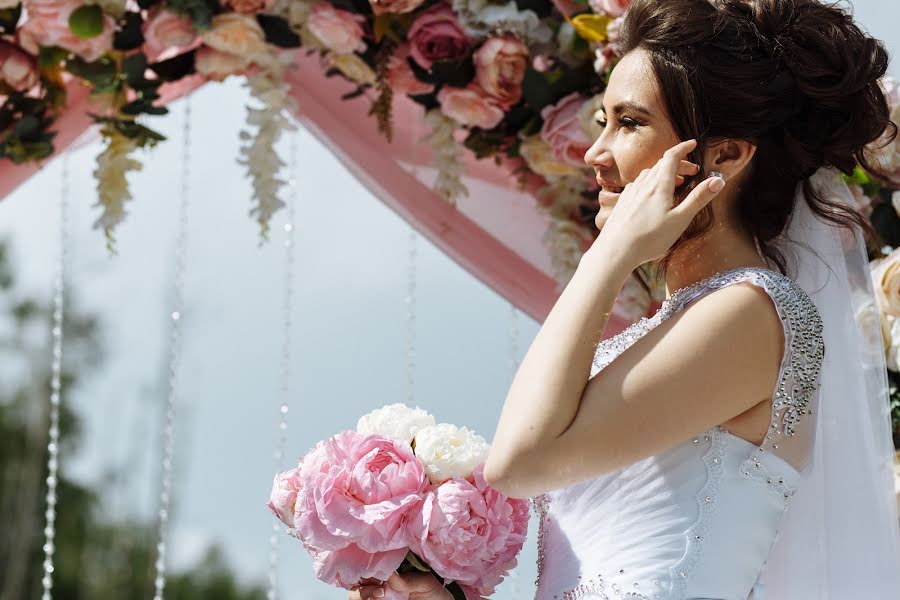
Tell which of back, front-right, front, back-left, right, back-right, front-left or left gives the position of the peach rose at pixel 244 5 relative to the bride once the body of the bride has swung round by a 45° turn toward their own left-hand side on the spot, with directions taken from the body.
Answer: right

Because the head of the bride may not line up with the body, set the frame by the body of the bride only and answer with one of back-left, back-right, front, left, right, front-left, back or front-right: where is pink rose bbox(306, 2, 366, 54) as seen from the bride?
front-right

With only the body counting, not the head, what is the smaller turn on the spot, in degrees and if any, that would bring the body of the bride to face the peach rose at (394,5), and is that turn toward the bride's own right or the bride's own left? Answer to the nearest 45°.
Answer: approximately 45° to the bride's own right

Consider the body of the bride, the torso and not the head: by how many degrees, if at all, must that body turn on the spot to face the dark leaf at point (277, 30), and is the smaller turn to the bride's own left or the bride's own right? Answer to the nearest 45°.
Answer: approximately 45° to the bride's own right

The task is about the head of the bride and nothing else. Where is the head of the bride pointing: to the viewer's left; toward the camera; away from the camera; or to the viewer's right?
to the viewer's left

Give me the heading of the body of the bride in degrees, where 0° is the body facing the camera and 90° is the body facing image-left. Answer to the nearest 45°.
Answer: approximately 90°

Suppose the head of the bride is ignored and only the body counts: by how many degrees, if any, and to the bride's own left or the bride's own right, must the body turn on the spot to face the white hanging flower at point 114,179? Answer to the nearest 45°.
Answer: approximately 45° to the bride's own right

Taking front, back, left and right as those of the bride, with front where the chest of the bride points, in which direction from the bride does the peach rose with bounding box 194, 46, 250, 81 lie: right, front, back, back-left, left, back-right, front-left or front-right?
front-right
